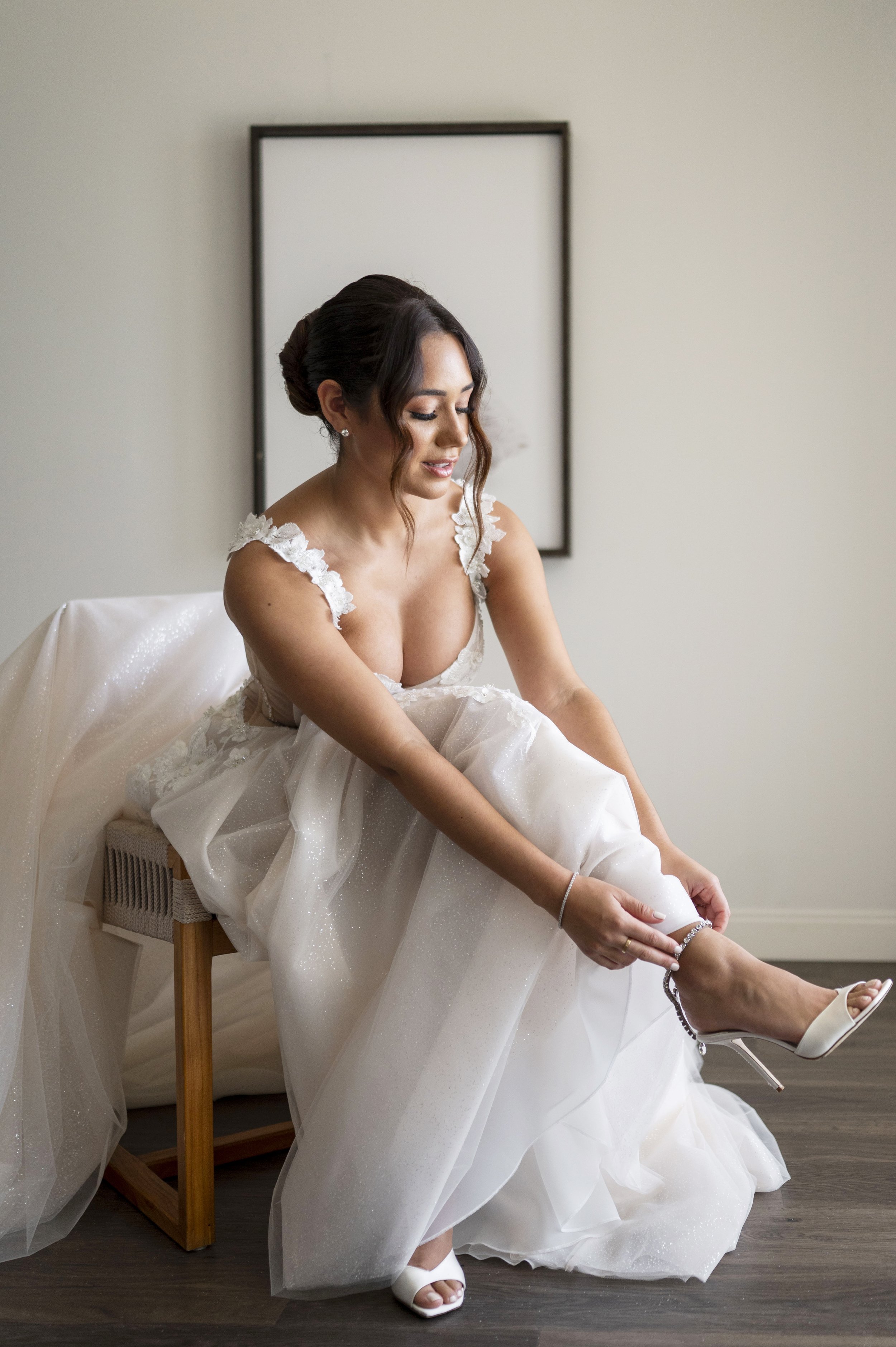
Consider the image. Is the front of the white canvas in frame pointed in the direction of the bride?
yes

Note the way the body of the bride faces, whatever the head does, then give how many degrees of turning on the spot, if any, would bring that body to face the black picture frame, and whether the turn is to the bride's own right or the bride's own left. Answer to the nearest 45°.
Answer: approximately 135° to the bride's own left

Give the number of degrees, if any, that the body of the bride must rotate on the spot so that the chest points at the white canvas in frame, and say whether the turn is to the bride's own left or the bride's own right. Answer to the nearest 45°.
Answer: approximately 135° to the bride's own left

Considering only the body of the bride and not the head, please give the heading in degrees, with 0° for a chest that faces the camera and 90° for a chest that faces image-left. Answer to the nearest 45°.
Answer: approximately 315°

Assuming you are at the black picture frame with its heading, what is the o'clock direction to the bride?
The bride is roughly at 12 o'clock from the black picture frame.

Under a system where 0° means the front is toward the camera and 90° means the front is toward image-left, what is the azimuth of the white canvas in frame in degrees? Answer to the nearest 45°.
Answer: approximately 0°
